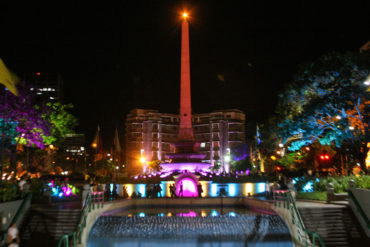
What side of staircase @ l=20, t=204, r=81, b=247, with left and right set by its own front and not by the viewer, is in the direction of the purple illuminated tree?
back

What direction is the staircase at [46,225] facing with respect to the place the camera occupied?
facing the viewer

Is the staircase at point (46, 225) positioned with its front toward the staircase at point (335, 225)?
no

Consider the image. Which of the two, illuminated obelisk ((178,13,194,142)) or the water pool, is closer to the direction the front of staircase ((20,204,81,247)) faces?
the water pool

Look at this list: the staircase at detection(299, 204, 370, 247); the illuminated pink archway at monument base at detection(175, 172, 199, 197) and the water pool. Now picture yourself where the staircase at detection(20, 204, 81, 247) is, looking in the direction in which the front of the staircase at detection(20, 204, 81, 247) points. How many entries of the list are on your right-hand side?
0

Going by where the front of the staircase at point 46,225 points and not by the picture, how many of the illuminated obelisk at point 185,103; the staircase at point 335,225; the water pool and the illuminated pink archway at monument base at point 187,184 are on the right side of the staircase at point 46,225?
0

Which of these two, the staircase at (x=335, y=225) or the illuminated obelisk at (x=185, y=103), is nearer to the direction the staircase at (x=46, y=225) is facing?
the staircase

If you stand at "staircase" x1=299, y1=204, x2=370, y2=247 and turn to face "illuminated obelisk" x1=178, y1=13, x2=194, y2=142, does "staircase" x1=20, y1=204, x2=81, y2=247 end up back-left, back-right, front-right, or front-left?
front-left

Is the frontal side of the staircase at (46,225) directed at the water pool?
no

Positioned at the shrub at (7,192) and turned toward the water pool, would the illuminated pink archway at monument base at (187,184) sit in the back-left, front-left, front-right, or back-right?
front-left

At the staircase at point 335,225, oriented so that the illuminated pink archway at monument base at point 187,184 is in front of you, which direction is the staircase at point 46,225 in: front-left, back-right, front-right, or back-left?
front-left

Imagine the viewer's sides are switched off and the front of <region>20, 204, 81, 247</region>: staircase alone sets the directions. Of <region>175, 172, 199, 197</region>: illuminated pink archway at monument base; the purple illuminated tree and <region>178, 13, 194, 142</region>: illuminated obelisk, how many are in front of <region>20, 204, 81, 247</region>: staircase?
0

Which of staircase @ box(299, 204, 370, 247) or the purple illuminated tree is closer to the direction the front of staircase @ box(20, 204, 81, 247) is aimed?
the staircase

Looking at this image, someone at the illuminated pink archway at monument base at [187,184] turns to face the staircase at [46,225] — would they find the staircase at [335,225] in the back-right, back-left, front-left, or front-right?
front-left

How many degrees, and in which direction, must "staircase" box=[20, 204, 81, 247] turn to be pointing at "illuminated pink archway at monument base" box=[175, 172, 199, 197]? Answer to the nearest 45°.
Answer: approximately 135° to its left

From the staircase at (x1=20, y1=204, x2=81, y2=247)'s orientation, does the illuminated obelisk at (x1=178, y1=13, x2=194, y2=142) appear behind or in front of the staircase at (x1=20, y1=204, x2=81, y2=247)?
behind
